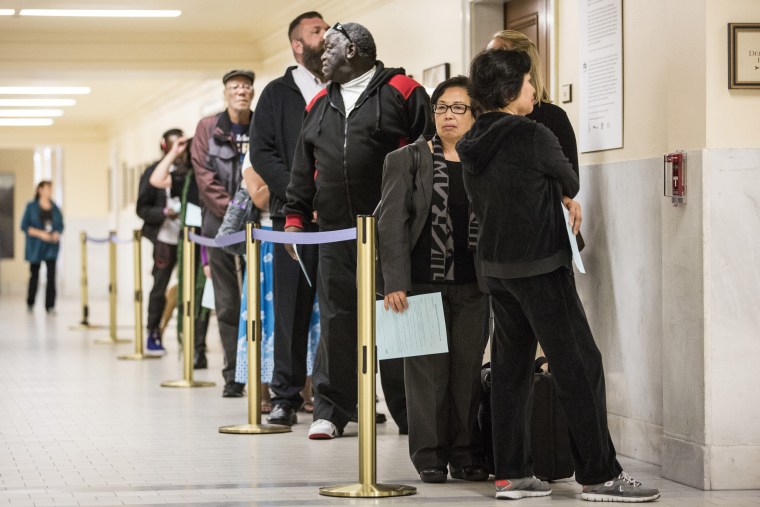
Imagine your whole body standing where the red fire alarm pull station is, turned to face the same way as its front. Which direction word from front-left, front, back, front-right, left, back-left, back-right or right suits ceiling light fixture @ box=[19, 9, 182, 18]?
right

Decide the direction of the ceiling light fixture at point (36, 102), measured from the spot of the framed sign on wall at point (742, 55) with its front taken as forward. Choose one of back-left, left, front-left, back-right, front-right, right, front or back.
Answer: back-right

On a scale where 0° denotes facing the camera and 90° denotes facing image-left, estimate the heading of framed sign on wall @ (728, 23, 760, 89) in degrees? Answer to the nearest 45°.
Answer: approximately 0°

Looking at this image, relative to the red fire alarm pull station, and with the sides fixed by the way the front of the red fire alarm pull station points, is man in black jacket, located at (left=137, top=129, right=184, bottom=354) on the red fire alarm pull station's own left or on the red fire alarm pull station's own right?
on the red fire alarm pull station's own right

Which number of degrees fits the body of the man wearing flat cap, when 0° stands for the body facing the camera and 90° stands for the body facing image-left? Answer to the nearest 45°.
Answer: approximately 315°

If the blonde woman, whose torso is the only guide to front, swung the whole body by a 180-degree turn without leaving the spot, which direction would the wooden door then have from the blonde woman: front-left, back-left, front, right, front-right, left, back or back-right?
front-left

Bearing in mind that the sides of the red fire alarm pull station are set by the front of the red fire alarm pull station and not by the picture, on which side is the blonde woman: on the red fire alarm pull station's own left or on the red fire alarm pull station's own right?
on the red fire alarm pull station's own right
